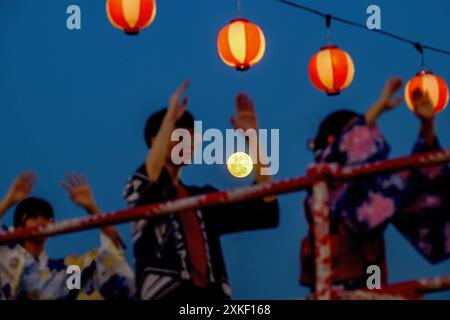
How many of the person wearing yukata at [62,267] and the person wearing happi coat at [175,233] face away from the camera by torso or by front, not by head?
0

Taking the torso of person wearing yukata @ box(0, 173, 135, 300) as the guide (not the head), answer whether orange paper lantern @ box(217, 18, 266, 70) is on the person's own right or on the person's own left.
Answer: on the person's own left

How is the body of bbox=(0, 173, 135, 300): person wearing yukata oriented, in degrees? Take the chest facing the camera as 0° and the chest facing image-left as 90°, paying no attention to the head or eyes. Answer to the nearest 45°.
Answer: approximately 315°

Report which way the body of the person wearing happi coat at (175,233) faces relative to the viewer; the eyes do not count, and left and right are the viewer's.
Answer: facing the viewer and to the right of the viewer
